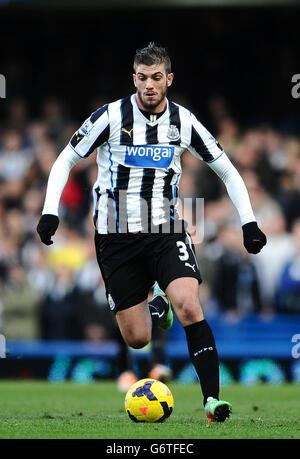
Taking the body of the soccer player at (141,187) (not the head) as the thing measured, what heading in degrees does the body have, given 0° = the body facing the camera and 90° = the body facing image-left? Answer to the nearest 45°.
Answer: approximately 0°
